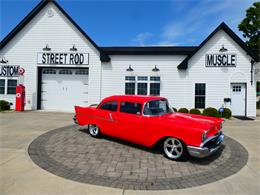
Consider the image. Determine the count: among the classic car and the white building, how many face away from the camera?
0

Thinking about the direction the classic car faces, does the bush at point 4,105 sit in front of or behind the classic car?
behind

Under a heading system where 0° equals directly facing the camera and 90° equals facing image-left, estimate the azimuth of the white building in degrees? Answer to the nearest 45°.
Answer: approximately 0°

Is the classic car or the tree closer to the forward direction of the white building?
the classic car

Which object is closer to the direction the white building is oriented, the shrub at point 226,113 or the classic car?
the classic car

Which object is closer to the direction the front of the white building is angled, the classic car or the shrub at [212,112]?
the classic car

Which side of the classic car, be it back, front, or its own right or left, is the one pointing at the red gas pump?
back

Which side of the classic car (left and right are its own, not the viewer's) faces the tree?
left

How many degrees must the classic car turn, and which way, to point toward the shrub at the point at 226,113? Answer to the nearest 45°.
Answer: approximately 90° to its left

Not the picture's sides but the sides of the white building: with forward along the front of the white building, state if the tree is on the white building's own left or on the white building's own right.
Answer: on the white building's own left
